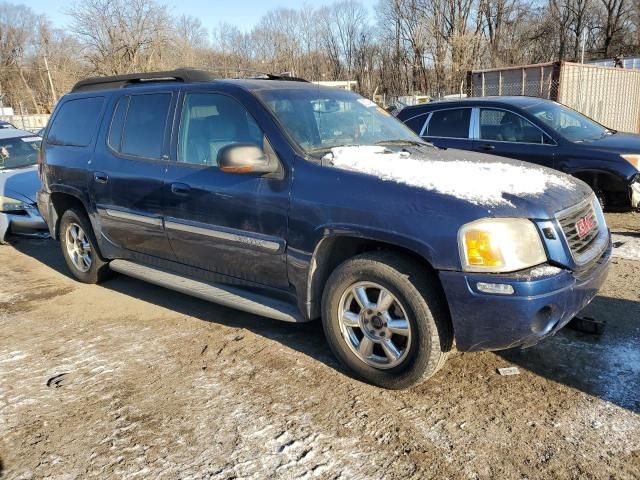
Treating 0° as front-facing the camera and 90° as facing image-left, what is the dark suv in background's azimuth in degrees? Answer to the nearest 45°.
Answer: approximately 315°

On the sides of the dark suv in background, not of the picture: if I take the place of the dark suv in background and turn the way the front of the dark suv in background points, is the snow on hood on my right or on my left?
on my right

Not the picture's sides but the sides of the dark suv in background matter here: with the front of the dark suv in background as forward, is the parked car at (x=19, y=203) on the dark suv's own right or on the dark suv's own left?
on the dark suv's own right

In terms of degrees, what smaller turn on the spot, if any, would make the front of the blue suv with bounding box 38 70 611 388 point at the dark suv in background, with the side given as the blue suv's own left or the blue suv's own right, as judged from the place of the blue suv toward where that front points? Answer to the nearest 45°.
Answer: approximately 90° to the blue suv's own left

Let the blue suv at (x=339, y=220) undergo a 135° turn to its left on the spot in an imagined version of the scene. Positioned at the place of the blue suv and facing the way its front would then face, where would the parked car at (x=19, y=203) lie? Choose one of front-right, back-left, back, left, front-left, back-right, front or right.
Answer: front-left

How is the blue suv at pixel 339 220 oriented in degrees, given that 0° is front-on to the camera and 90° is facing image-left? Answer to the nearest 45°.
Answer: approximately 315°
